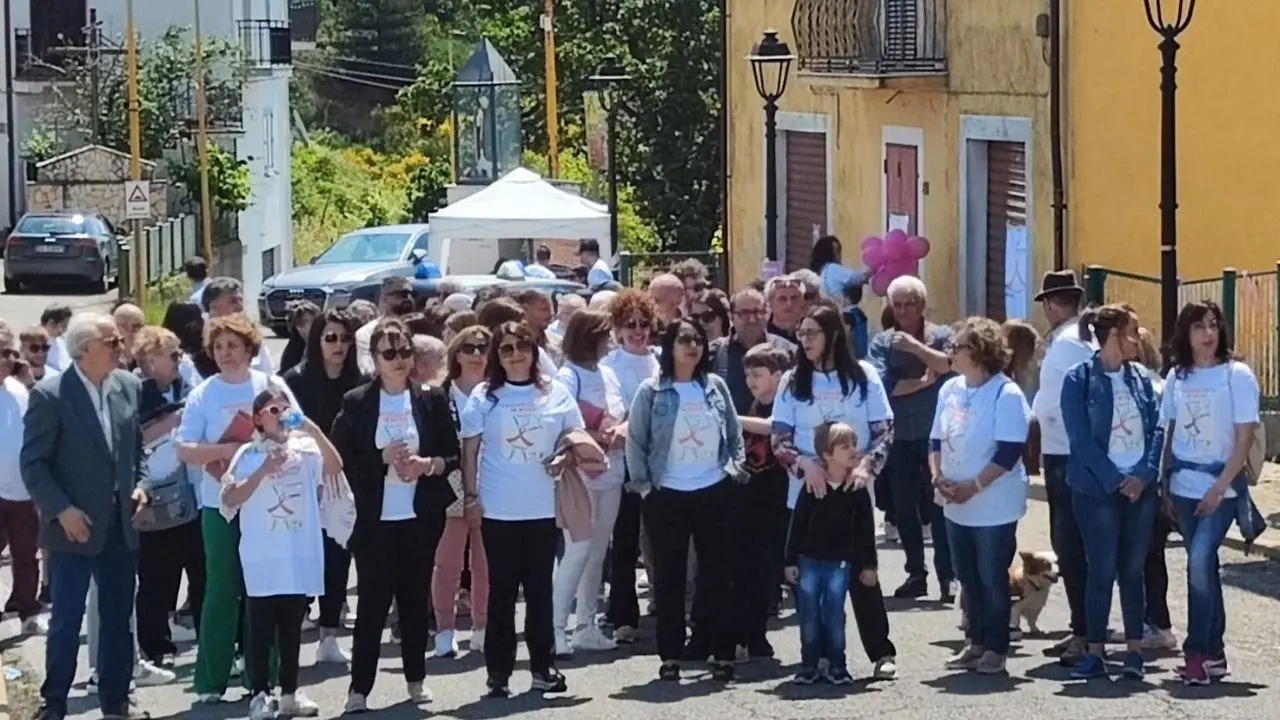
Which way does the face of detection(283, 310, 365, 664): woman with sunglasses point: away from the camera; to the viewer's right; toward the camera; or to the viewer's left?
toward the camera

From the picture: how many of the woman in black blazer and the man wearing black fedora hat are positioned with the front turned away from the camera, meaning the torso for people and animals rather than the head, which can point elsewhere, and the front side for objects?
0

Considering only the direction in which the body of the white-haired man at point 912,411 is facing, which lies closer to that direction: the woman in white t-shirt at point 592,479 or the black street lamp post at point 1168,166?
the woman in white t-shirt

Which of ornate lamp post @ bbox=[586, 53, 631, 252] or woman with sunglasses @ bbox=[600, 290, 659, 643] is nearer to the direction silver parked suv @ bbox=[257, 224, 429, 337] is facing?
the woman with sunglasses

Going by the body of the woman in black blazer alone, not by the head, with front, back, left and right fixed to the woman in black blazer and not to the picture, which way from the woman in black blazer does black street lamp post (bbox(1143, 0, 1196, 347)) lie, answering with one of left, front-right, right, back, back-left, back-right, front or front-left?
back-left

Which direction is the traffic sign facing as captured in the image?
toward the camera

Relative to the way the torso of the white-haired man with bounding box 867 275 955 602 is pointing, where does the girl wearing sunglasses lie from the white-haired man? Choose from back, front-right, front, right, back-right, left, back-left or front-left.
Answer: front-right

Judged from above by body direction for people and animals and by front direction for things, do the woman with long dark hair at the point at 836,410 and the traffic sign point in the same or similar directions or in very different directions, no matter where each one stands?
same or similar directions

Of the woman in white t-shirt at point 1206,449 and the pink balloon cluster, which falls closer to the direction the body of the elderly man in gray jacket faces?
the woman in white t-shirt

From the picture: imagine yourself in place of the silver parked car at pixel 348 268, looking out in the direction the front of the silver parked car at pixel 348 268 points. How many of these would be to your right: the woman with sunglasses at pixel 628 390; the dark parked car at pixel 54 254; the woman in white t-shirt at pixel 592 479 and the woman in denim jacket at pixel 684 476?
1

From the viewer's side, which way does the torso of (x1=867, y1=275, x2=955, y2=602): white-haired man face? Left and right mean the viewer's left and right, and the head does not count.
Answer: facing the viewer

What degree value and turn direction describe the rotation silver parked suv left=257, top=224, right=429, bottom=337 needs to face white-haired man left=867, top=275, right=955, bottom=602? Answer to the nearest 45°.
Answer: approximately 45° to its left

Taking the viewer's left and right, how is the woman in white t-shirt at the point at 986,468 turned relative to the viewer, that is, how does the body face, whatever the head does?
facing the viewer and to the left of the viewer
